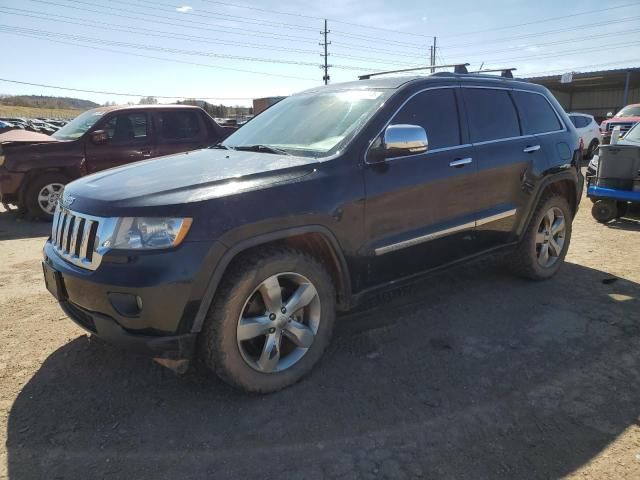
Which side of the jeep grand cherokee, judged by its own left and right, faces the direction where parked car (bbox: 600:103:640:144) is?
back

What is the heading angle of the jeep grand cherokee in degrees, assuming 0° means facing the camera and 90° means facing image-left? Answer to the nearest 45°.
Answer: approximately 45°

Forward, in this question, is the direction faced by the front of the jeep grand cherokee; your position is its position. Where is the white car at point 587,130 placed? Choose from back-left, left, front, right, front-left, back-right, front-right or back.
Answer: back

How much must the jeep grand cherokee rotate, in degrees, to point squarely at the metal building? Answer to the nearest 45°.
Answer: approximately 180°

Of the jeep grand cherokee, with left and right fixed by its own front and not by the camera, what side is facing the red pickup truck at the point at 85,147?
right
